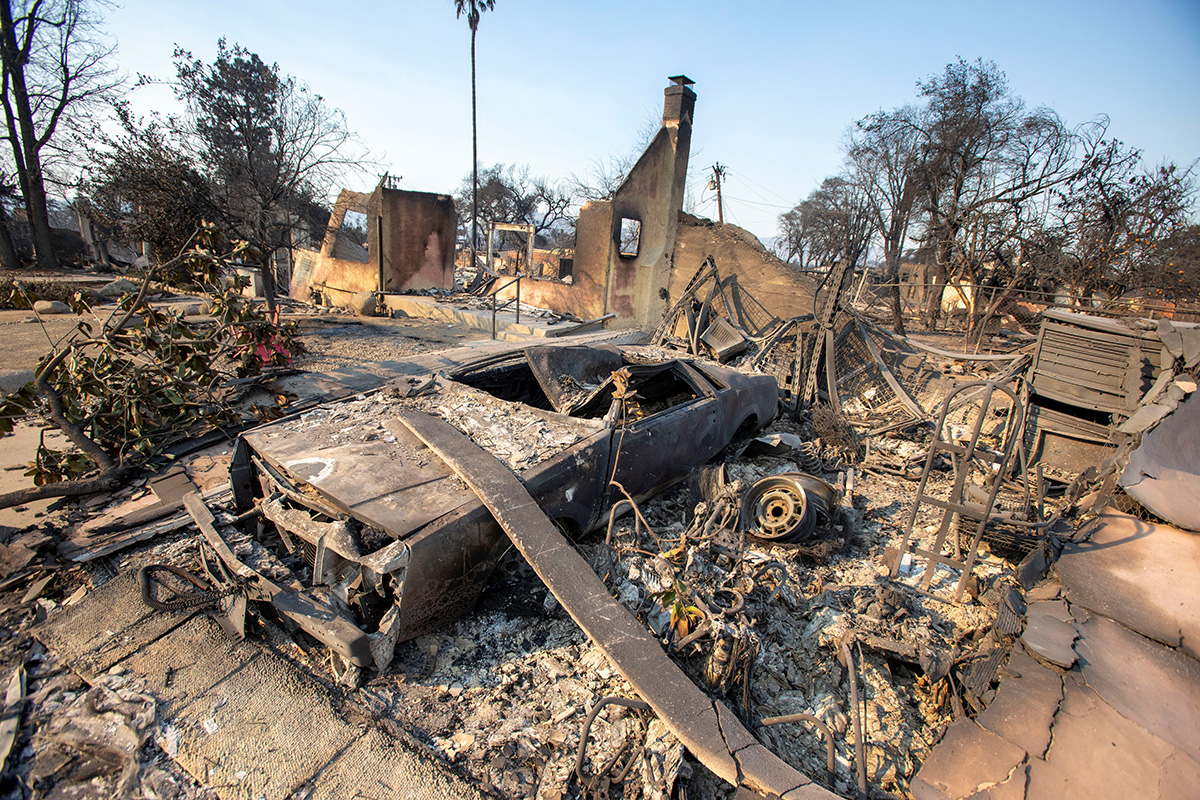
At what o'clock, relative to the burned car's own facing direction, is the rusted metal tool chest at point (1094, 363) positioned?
The rusted metal tool chest is roughly at 7 o'clock from the burned car.

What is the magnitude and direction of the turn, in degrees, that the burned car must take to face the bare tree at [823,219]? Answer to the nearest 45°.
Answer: approximately 180°

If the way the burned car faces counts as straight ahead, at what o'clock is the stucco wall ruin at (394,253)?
The stucco wall ruin is roughly at 4 o'clock from the burned car.

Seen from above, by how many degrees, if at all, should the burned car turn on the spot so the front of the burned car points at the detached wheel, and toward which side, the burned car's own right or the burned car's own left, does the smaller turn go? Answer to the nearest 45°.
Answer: approximately 135° to the burned car's own left

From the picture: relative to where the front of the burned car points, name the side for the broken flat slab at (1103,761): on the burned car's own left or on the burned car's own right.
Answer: on the burned car's own left

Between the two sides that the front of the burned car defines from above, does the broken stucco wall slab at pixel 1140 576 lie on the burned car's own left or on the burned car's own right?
on the burned car's own left

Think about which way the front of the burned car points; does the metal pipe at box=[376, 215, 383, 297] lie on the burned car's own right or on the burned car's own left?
on the burned car's own right

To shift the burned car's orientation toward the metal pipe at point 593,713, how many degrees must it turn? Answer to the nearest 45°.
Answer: approximately 90° to its left

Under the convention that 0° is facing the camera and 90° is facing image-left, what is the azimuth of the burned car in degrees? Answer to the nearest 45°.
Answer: approximately 45°

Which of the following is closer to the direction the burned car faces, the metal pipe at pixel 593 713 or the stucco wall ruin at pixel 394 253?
the metal pipe

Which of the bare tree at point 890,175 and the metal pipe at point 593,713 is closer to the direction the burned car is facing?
the metal pipe
